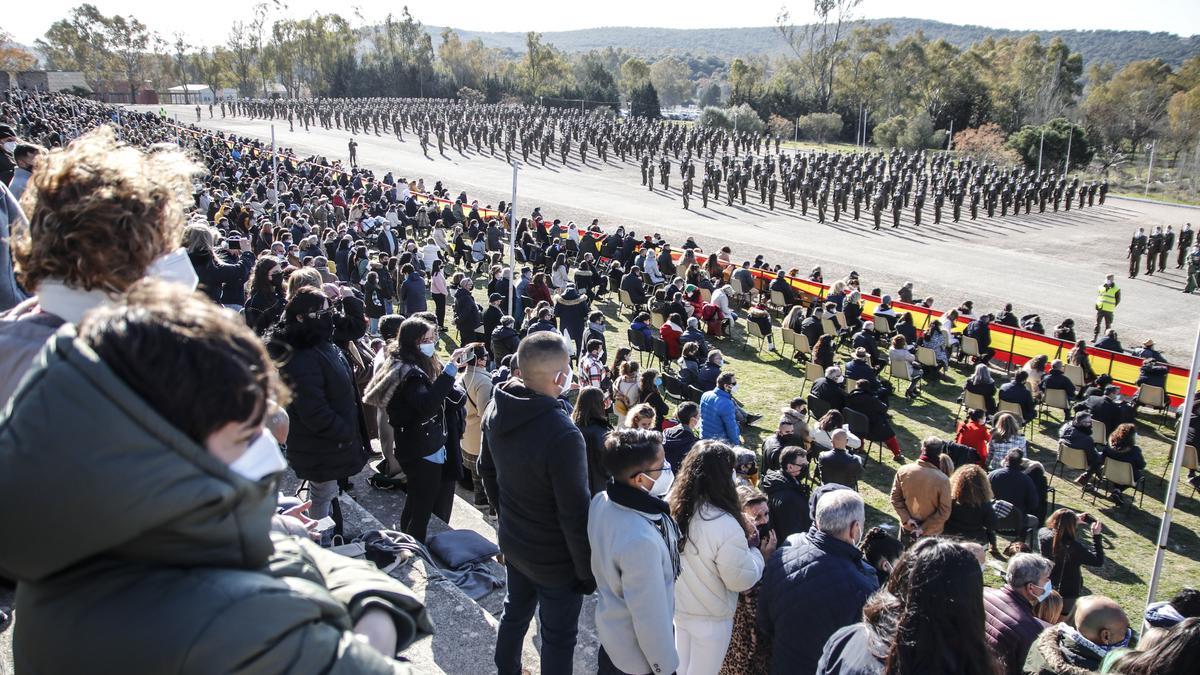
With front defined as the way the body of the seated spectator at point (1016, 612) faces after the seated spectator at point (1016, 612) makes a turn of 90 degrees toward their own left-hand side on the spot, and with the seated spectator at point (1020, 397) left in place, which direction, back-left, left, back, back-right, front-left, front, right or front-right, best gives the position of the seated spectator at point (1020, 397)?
front-right

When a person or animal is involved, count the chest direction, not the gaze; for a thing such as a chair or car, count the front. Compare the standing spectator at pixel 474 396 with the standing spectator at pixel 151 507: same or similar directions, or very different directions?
same or similar directions

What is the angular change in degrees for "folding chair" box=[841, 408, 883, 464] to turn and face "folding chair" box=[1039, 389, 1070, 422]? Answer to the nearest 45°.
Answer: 0° — it already faces it

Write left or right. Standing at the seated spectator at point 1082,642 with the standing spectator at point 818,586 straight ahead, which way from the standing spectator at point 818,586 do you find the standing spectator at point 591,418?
right

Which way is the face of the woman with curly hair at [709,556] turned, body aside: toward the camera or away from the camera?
away from the camera

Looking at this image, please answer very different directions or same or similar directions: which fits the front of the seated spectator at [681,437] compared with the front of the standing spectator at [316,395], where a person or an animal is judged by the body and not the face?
same or similar directions

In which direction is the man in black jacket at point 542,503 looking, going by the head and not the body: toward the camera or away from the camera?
away from the camera

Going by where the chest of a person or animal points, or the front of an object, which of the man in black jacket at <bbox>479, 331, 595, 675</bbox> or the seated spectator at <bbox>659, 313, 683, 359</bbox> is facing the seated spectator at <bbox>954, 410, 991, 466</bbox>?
the man in black jacket

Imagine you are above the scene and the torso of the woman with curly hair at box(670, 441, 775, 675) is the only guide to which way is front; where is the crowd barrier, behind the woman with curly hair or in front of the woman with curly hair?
in front

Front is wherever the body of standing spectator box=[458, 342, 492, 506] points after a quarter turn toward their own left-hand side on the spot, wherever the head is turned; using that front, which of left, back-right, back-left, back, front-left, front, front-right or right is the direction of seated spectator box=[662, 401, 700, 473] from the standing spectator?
back-right
